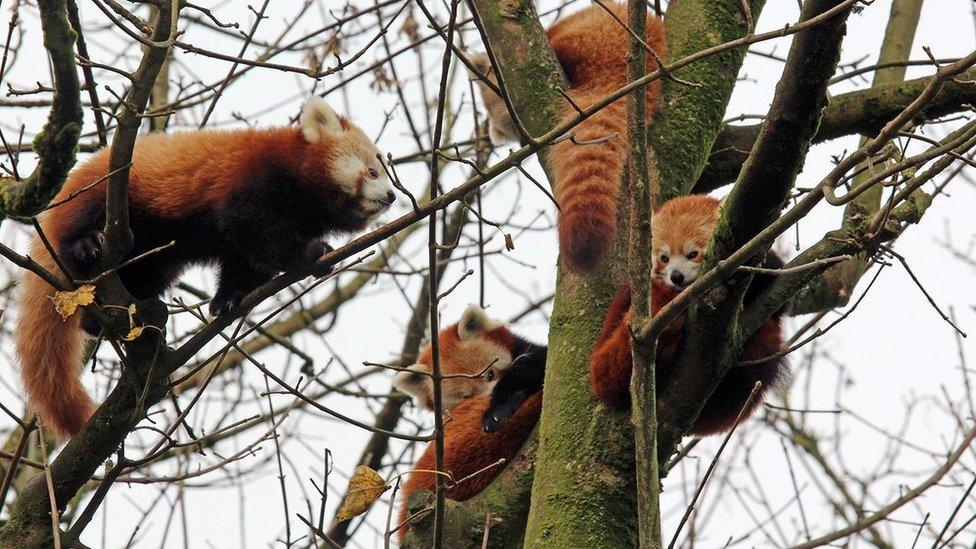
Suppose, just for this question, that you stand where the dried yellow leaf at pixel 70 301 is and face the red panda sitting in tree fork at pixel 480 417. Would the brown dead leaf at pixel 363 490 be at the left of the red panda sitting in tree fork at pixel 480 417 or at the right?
right

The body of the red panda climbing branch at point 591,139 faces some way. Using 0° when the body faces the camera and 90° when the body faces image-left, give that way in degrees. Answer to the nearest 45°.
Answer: approximately 180°
